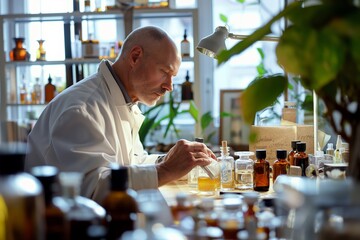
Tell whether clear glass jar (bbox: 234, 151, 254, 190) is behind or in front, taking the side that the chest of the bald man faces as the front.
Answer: in front

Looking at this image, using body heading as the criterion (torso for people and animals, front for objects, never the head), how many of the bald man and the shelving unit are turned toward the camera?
1

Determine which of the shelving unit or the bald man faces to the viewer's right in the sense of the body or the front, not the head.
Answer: the bald man

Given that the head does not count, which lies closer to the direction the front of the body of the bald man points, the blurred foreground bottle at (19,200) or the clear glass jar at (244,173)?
the clear glass jar

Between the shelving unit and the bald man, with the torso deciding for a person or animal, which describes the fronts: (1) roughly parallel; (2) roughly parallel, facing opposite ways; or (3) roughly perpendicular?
roughly perpendicular

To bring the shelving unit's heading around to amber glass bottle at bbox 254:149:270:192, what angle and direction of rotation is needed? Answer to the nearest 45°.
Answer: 0° — it already faces it

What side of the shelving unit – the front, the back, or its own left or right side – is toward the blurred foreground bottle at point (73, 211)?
front

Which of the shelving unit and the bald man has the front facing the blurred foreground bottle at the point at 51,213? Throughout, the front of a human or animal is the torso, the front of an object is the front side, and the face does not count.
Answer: the shelving unit

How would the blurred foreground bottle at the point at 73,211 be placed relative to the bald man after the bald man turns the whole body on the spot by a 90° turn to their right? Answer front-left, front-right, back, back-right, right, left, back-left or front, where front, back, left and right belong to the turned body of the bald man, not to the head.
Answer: front

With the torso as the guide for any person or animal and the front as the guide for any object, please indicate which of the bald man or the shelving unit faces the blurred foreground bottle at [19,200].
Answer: the shelving unit

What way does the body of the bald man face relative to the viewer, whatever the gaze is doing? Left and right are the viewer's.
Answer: facing to the right of the viewer

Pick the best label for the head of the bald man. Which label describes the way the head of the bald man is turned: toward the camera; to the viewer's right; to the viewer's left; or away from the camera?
to the viewer's right
